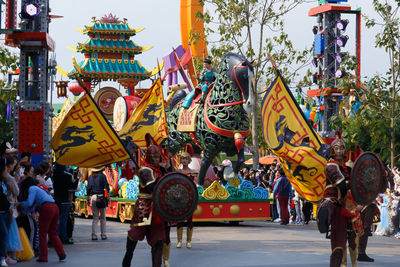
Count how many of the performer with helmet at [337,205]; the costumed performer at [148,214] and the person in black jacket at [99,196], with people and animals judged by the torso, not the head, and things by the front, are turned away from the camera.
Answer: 1

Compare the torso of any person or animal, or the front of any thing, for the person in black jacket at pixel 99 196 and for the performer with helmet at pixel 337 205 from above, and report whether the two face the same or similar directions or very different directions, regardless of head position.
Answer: very different directions

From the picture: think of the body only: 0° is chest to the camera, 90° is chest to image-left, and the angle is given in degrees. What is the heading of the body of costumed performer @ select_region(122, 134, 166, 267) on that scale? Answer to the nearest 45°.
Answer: approximately 315°

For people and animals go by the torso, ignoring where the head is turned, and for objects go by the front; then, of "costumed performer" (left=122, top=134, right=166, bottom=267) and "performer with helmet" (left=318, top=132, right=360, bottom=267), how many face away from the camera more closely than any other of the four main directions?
0

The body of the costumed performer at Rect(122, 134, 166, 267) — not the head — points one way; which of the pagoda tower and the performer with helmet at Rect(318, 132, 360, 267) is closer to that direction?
the performer with helmet

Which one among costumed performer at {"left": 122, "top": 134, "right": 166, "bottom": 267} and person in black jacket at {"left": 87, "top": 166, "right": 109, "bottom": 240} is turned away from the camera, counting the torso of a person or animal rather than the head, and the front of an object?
the person in black jacket

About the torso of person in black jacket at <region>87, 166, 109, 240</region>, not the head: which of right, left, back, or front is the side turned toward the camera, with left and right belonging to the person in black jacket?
back

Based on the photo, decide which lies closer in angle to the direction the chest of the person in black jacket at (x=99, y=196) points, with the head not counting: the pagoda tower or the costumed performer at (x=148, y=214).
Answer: the pagoda tower
